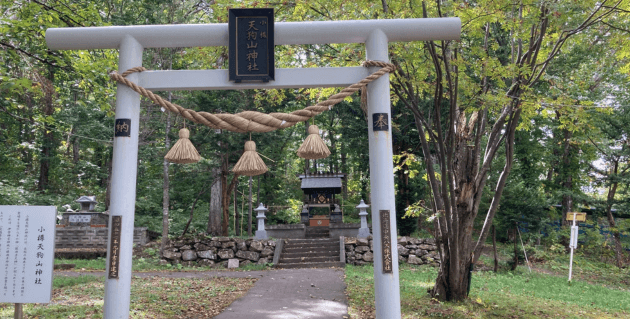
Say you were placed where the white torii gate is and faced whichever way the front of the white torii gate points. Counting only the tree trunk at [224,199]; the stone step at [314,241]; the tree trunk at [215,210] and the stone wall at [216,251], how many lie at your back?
4

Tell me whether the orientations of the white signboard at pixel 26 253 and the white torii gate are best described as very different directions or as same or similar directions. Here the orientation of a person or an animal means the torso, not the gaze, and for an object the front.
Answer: same or similar directions

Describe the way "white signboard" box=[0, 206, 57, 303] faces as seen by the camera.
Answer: facing the viewer

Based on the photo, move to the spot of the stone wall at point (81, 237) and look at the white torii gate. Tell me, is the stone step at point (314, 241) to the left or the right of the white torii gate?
left

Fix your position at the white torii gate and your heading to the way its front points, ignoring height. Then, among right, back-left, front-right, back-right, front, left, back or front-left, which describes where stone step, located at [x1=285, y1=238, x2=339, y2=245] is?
back

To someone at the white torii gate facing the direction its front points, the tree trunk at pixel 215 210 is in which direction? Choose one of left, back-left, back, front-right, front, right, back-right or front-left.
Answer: back

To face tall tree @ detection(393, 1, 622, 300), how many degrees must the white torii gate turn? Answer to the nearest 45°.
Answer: approximately 135° to its left

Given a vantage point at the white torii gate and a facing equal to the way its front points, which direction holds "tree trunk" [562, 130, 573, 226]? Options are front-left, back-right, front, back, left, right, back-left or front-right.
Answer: back-left

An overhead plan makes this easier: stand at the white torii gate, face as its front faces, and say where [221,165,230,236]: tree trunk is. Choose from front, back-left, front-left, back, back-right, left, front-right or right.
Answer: back

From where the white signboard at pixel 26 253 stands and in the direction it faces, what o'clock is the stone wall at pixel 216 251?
The stone wall is roughly at 7 o'clock from the white signboard.

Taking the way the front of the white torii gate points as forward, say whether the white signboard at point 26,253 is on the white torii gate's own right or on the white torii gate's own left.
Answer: on the white torii gate's own right

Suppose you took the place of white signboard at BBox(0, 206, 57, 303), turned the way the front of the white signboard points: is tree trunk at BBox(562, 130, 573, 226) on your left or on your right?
on your left

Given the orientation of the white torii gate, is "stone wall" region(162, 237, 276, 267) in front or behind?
behind

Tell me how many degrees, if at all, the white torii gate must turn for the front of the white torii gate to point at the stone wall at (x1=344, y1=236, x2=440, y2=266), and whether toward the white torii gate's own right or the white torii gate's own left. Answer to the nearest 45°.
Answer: approximately 135° to the white torii gate's own left

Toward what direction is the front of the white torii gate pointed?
toward the camera

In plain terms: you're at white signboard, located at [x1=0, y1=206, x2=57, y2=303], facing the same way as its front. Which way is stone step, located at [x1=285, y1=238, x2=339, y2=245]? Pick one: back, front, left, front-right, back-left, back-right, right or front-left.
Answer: back-left
